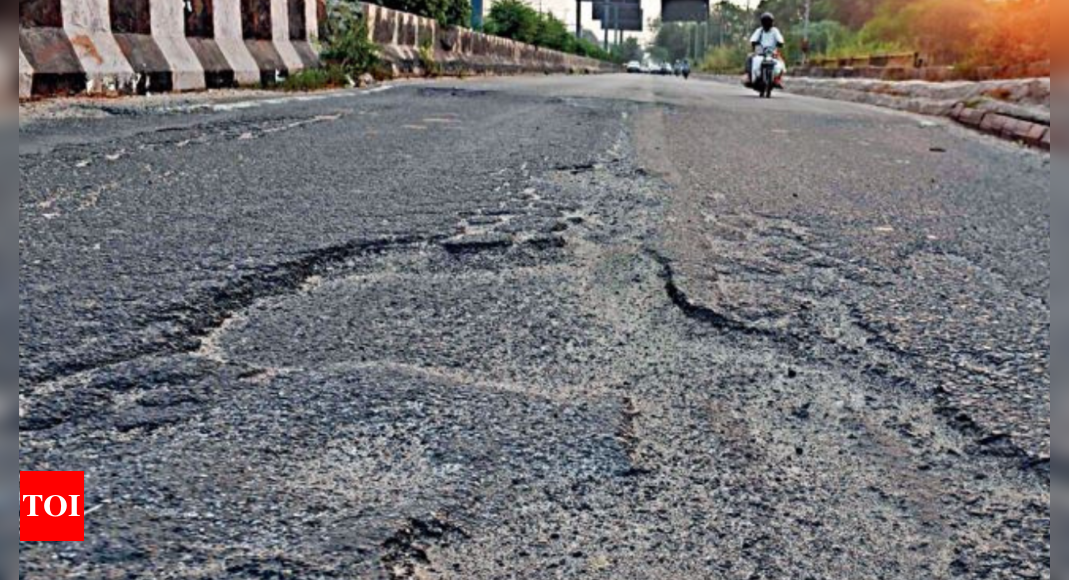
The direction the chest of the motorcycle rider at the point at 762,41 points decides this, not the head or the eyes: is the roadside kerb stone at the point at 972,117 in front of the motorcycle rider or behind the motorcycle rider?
in front

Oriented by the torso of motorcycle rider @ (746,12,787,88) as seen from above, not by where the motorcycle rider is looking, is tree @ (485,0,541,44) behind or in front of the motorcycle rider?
behind

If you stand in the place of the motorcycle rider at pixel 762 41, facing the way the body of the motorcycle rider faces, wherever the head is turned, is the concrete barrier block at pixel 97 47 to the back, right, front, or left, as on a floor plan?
front

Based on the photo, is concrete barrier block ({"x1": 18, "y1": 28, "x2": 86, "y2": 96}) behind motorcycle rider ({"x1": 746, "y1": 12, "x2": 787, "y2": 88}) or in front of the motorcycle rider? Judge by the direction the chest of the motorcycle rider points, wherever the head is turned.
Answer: in front

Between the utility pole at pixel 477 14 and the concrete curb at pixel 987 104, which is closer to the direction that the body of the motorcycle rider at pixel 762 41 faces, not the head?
the concrete curb

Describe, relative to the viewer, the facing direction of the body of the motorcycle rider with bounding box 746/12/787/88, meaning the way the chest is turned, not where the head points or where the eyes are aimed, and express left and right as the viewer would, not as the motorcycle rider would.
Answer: facing the viewer

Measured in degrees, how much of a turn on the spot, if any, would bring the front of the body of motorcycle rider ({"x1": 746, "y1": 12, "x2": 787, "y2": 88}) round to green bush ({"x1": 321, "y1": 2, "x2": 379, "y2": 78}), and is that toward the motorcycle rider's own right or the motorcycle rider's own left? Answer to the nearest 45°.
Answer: approximately 45° to the motorcycle rider's own right

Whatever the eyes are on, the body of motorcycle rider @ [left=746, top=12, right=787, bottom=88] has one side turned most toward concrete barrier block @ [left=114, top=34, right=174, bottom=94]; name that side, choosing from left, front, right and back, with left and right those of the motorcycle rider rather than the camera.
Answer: front

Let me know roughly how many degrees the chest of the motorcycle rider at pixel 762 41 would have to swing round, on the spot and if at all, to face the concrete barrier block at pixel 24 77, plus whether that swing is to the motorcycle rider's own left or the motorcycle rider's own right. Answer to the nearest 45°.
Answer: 0° — they already face it
